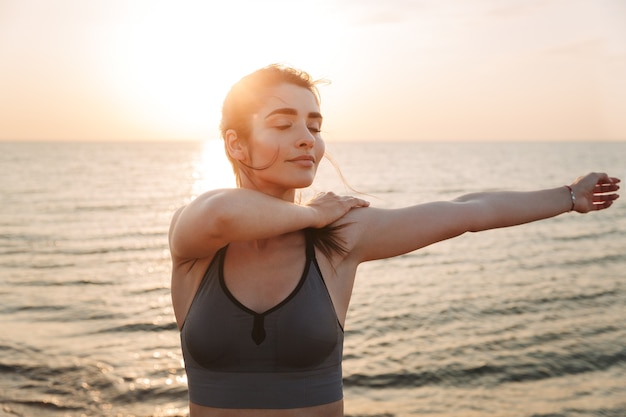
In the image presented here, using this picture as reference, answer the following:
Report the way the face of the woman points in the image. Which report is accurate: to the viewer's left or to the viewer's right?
to the viewer's right

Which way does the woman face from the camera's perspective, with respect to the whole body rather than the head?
toward the camera
